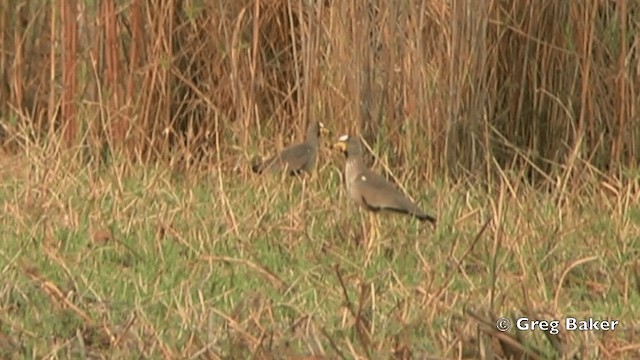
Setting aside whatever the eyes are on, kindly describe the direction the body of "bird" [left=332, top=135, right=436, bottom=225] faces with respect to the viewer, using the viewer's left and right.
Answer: facing to the left of the viewer

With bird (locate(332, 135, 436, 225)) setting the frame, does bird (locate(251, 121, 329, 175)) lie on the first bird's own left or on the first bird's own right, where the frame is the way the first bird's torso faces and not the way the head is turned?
on the first bird's own right

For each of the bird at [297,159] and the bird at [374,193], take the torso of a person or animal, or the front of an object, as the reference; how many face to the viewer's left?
1

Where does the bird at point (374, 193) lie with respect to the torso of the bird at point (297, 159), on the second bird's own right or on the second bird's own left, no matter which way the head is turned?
on the second bird's own right

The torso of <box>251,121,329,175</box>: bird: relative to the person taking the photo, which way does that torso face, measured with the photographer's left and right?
facing to the right of the viewer

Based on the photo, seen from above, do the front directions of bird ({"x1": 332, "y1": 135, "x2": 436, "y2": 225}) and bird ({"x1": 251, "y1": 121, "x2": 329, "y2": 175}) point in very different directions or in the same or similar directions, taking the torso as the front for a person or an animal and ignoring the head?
very different directions
